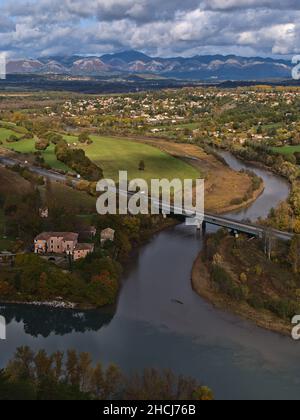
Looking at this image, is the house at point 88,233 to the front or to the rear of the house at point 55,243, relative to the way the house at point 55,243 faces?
to the rear

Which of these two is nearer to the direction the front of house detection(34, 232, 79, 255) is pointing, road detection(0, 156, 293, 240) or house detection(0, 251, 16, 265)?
the house

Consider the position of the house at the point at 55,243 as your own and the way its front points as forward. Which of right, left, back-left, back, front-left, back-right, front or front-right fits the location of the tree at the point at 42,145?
back

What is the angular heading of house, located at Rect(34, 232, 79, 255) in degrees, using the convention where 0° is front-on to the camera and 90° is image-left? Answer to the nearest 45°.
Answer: approximately 0°

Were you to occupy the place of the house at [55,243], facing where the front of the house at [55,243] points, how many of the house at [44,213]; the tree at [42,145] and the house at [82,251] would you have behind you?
2

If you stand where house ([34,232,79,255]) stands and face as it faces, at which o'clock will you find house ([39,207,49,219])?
house ([39,207,49,219]) is roughly at 6 o'clock from house ([34,232,79,255]).

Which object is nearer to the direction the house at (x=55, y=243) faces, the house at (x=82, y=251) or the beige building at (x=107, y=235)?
the house

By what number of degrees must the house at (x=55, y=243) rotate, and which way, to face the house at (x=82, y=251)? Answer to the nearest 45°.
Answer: approximately 45° to its left

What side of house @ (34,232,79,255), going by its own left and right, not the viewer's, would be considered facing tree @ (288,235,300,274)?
left
